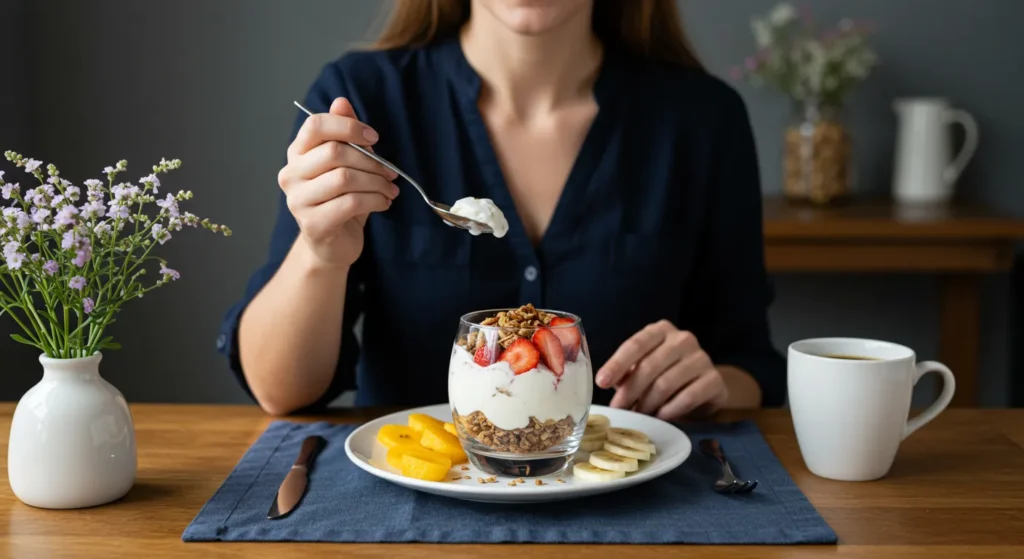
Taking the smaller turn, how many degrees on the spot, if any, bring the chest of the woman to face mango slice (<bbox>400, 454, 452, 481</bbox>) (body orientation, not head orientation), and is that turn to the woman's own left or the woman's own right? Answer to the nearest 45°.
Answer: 0° — they already face it

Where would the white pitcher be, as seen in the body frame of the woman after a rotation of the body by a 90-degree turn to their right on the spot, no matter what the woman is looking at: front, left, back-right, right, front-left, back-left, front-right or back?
back-right

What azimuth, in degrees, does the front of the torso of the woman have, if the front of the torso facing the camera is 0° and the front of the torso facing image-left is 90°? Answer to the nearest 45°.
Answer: approximately 0°

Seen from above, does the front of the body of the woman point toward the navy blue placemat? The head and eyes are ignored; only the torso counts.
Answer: yes

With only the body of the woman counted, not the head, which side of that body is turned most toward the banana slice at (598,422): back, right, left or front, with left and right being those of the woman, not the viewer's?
front

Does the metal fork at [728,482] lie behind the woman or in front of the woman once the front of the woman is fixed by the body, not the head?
in front

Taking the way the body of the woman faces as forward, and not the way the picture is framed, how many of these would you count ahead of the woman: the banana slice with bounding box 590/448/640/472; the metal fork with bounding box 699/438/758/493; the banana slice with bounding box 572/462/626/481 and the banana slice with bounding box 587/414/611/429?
4

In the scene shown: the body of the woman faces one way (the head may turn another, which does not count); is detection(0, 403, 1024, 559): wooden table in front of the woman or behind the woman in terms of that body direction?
in front

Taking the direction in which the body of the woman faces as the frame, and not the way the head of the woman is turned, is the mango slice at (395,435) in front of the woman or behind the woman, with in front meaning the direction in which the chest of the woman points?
in front

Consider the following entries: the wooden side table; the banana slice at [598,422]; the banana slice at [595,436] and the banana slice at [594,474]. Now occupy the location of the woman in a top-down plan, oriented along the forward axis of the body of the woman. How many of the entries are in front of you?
3

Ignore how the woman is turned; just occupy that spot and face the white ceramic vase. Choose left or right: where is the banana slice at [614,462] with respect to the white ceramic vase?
left

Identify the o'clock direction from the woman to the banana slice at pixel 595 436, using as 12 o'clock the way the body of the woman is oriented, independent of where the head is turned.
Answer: The banana slice is roughly at 12 o'clock from the woman.

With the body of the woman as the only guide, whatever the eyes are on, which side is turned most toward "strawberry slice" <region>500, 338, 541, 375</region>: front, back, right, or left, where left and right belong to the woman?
front

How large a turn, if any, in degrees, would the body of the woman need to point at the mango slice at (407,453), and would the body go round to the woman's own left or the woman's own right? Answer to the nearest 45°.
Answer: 0° — they already face it

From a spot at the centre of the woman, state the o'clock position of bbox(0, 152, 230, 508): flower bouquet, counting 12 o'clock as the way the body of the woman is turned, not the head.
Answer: The flower bouquet is roughly at 1 o'clock from the woman.
